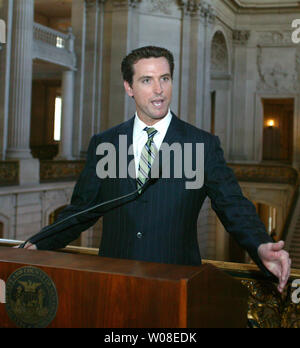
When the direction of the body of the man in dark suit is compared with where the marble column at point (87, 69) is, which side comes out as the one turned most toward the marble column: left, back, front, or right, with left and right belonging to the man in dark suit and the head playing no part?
back

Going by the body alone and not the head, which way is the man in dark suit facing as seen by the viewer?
toward the camera

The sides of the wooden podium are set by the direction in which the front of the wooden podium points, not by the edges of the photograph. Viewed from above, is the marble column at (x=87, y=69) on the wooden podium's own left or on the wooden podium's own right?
on the wooden podium's own right

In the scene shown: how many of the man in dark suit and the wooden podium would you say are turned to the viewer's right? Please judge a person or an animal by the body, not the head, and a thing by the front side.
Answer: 0

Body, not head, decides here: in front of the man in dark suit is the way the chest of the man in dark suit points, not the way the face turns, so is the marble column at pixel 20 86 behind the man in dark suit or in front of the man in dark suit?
behind

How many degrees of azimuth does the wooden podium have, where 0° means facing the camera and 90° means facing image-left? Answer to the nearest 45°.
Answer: approximately 45°

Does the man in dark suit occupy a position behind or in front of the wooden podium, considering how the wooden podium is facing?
behind

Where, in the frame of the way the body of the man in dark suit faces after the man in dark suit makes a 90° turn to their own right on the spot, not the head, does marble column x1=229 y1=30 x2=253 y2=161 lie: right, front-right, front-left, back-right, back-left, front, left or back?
right

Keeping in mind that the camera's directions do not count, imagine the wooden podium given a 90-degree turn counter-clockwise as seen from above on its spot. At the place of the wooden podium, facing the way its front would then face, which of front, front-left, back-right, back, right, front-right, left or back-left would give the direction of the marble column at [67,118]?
back-left

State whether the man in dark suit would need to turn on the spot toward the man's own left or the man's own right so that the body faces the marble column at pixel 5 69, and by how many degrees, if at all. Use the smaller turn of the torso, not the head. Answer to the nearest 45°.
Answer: approximately 180°
